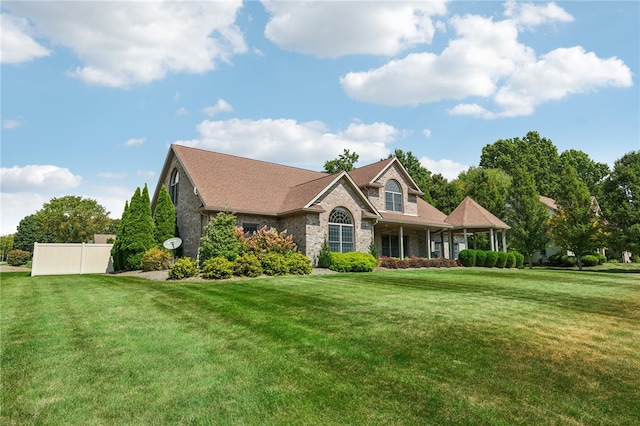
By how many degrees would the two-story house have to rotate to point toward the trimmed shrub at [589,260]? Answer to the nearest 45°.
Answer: approximately 90° to its left

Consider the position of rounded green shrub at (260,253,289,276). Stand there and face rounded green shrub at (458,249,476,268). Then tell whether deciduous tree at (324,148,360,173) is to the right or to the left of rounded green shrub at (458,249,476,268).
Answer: left

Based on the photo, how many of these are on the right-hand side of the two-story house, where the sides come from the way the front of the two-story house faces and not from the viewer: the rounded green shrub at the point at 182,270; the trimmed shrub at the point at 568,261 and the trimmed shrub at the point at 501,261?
1

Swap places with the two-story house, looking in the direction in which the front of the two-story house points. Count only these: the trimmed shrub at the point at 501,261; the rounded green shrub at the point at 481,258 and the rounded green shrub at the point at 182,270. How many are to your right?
1

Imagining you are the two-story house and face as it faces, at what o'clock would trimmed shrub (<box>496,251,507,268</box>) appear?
The trimmed shrub is roughly at 10 o'clock from the two-story house.

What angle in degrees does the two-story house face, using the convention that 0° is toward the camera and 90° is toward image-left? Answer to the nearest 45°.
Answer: approximately 315°

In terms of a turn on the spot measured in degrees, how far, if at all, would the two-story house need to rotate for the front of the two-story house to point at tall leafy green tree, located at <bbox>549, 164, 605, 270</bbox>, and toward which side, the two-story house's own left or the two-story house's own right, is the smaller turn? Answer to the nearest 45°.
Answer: approximately 45° to the two-story house's own left

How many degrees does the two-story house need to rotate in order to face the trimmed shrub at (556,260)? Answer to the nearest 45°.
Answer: approximately 90° to its left

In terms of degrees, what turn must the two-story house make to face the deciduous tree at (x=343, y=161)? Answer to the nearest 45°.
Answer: approximately 135° to its left

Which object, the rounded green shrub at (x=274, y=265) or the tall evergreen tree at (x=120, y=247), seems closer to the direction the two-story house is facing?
the rounded green shrub

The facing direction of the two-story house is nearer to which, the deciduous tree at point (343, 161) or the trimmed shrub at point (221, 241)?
the trimmed shrub

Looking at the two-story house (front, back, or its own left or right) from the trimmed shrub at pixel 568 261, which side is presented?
left
